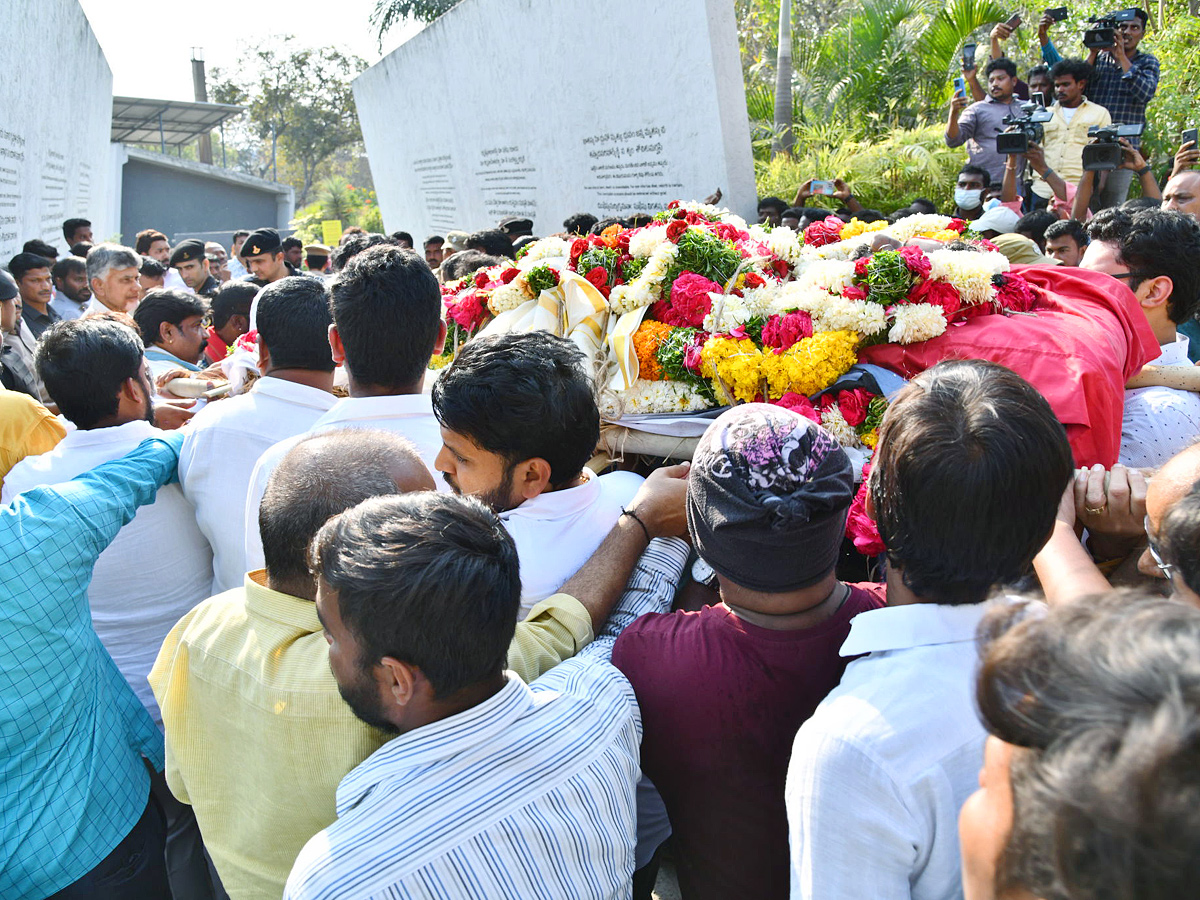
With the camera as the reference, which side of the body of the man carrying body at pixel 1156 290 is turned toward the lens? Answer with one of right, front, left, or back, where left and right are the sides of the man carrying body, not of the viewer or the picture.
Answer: left

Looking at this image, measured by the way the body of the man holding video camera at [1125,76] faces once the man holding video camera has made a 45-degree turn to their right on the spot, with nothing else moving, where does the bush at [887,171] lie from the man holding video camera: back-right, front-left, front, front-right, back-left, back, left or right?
front-right

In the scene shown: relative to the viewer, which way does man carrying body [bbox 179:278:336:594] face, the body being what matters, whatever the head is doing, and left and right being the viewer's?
facing away from the viewer

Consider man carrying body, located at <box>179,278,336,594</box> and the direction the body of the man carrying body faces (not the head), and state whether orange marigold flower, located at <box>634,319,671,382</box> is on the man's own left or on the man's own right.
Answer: on the man's own right

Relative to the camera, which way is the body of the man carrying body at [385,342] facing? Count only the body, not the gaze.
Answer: away from the camera

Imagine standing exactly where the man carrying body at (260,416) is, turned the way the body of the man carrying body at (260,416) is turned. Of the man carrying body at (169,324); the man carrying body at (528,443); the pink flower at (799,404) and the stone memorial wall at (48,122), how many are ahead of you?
2

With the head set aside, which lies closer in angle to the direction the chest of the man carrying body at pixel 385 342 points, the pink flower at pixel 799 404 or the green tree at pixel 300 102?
the green tree

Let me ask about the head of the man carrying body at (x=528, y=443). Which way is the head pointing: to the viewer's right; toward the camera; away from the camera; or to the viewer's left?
to the viewer's left

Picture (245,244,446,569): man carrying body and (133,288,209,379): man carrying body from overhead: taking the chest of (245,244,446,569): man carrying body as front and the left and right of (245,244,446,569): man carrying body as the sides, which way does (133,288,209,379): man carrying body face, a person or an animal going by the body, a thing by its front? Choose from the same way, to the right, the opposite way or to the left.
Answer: to the right
